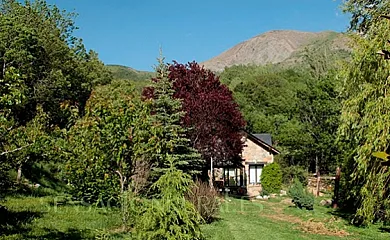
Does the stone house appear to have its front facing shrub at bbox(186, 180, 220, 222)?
yes

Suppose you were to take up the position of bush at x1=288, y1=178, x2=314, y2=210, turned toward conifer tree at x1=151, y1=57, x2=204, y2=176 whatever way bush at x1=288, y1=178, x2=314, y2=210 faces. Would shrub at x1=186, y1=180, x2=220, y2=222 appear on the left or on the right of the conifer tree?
left

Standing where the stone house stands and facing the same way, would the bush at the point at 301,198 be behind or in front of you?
in front

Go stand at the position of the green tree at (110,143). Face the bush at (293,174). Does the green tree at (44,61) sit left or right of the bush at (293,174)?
left

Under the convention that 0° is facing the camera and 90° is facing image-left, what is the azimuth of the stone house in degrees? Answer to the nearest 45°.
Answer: approximately 0°

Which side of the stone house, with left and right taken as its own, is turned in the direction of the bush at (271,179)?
front

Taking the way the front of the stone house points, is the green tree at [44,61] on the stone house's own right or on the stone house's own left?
on the stone house's own right

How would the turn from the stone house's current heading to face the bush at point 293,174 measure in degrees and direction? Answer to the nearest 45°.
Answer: approximately 90° to its left

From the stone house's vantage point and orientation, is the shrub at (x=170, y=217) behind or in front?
in front
